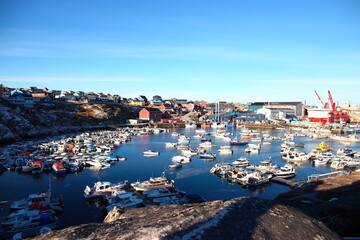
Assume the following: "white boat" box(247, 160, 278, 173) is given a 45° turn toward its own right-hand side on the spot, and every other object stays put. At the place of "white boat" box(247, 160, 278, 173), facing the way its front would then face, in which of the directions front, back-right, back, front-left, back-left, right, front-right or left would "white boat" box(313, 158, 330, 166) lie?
right

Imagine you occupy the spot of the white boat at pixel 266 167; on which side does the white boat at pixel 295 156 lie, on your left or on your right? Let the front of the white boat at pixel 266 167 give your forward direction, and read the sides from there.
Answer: on your right

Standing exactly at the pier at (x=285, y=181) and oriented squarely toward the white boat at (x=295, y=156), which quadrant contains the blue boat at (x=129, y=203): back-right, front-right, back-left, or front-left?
back-left

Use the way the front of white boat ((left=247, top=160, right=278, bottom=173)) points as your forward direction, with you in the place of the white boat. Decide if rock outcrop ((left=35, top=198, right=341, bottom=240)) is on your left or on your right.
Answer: on your left

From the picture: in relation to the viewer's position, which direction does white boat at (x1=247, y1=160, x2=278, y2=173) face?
facing to the left of the viewer

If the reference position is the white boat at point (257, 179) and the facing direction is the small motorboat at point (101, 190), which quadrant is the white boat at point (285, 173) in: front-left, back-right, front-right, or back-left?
back-right

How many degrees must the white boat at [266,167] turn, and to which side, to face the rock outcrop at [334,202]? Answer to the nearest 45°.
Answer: approximately 90° to its left
